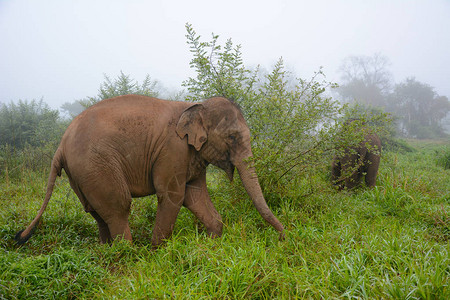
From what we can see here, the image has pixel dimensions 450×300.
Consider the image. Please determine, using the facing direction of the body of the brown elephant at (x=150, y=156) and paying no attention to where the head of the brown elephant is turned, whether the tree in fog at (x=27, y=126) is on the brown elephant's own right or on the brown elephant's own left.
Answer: on the brown elephant's own left

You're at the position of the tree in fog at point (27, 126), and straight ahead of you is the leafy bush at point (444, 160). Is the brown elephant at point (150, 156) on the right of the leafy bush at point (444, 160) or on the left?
right

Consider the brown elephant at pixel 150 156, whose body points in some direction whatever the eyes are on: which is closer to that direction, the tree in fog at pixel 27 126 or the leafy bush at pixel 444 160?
the leafy bush

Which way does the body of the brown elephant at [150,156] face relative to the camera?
to the viewer's right

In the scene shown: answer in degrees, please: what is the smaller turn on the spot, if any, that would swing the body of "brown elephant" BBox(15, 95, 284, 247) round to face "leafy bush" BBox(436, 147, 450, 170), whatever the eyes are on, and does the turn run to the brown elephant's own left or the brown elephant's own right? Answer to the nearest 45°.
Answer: approximately 45° to the brown elephant's own left
